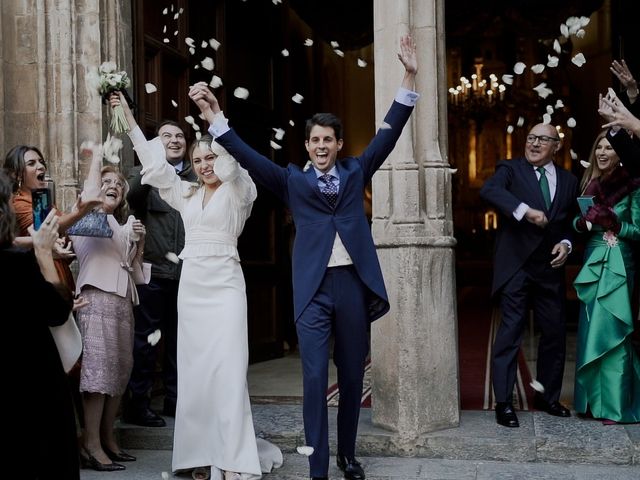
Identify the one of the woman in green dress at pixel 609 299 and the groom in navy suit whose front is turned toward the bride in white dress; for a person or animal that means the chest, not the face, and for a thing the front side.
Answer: the woman in green dress

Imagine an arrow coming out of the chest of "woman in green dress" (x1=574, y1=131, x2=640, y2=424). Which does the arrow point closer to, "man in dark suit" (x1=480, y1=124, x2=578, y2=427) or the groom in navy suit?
the groom in navy suit

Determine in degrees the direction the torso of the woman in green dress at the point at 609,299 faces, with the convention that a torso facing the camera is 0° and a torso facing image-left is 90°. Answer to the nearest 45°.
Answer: approximately 45°

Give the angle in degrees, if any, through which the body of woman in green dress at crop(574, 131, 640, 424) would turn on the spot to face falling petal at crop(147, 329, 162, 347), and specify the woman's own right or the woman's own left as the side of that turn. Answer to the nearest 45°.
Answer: approximately 45° to the woman's own right

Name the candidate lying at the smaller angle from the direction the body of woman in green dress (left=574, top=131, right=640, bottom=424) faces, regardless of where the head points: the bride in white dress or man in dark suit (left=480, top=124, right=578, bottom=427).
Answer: the bride in white dress

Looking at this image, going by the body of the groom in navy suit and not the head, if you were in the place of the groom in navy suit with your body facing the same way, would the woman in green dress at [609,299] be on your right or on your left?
on your left

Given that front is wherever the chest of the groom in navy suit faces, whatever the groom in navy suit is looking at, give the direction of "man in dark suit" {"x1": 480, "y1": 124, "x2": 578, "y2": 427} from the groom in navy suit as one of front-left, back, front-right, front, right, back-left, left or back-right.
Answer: back-left

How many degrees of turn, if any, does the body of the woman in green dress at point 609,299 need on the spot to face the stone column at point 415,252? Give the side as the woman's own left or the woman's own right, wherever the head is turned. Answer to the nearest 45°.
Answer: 0° — they already face it
